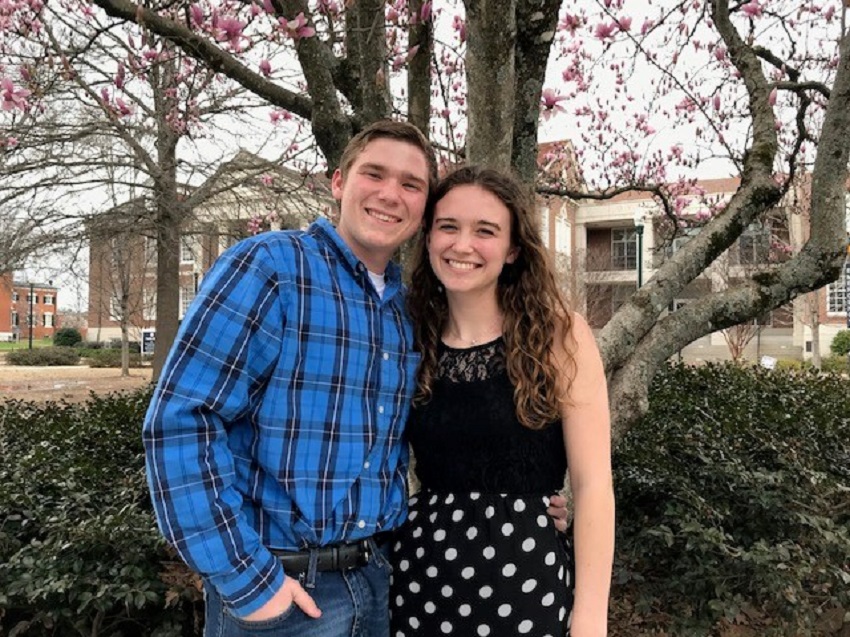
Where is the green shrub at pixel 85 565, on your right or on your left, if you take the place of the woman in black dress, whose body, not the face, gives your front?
on your right

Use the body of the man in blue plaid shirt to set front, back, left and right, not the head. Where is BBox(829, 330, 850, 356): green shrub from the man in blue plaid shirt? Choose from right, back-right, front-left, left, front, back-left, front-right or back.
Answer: left

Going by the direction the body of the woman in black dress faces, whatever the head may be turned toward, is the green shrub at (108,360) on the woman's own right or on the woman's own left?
on the woman's own right

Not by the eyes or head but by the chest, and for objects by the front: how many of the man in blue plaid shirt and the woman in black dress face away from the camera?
0

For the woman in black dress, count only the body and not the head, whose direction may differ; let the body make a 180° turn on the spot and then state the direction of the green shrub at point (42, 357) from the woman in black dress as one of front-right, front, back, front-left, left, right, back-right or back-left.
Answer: left

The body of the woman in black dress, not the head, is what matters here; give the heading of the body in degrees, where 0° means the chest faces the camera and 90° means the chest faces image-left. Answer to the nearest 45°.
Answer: approximately 45°

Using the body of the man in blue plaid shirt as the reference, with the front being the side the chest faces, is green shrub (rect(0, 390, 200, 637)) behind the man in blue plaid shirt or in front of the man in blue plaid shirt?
behind

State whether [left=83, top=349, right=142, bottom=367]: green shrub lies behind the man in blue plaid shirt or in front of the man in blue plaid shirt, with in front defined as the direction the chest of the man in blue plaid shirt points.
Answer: behind
